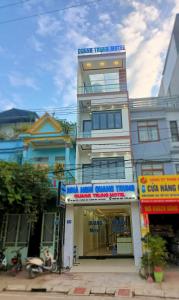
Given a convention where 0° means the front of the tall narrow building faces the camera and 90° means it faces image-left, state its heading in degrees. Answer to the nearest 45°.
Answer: approximately 0°

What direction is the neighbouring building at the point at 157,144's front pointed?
toward the camera

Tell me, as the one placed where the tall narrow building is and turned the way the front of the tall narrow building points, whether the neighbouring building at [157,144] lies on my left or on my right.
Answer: on my left

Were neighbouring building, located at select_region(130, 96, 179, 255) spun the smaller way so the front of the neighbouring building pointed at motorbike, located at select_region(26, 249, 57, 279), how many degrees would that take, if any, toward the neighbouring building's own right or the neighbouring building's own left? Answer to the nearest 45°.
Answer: approximately 45° to the neighbouring building's own right

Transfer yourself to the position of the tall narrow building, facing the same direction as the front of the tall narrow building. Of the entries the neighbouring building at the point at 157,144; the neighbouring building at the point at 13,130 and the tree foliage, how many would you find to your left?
1

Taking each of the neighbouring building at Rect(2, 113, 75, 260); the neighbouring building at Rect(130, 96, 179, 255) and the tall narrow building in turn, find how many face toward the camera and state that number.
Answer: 3

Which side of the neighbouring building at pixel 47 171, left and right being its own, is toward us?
front

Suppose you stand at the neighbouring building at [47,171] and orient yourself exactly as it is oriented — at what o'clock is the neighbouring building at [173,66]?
the neighbouring building at [173,66] is roughly at 9 o'clock from the neighbouring building at [47,171].

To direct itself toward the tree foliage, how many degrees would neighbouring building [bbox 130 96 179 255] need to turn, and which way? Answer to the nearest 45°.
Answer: approximately 45° to its right

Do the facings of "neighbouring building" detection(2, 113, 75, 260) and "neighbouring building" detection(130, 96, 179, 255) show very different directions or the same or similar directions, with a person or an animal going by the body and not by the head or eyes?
same or similar directions

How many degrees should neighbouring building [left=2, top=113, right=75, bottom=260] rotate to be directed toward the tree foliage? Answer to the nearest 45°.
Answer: approximately 45° to its right
